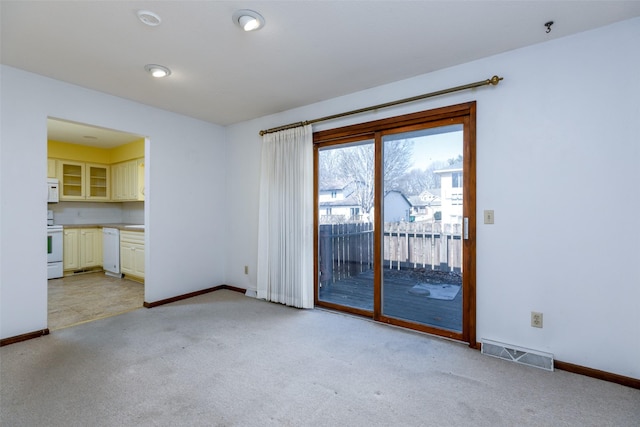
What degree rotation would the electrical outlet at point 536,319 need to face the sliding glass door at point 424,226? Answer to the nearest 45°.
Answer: approximately 90° to its right

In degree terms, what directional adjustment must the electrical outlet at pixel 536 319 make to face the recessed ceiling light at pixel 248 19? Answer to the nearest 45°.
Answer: approximately 45° to its right

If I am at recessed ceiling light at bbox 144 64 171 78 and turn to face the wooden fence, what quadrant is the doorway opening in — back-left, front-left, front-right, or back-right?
back-left

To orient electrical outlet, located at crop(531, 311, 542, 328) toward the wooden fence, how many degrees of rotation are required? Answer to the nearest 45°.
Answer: approximately 90° to its right

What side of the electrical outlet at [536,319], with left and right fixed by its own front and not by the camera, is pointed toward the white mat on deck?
back

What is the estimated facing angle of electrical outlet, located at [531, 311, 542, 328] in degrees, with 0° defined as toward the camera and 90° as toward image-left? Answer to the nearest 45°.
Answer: approximately 0°

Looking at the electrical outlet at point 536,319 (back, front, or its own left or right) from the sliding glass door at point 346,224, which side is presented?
right

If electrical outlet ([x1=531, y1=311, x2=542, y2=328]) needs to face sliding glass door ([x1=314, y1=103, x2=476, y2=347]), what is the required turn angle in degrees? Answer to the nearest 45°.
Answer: approximately 90° to its right

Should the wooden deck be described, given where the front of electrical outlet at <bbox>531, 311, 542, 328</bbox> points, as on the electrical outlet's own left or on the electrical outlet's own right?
on the electrical outlet's own right
